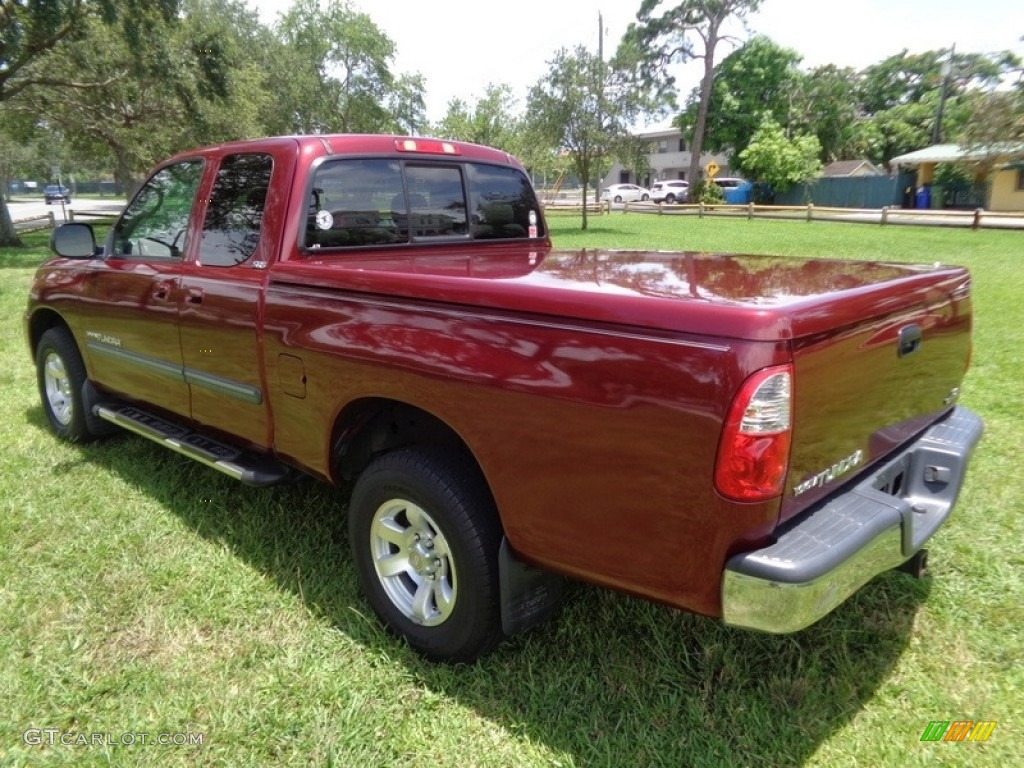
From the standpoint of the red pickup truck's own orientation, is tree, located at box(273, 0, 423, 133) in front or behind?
in front

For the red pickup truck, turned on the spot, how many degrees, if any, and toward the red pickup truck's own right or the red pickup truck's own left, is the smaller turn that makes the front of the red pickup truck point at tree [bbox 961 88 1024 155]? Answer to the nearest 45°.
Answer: approximately 90° to the red pickup truck's own right

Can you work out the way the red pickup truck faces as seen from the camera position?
facing away from the viewer and to the left of the viewer

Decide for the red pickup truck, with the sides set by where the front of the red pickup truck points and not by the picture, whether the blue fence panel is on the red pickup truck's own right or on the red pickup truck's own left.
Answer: on the red pickup truck's own right

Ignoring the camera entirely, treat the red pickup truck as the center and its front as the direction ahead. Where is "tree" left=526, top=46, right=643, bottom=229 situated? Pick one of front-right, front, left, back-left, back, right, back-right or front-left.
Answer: front-right

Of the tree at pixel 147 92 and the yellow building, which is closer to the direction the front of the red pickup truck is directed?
the tree

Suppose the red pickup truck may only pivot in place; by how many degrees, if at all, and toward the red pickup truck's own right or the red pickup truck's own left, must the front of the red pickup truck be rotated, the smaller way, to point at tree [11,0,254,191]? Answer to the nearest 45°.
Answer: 0° — it already faces it

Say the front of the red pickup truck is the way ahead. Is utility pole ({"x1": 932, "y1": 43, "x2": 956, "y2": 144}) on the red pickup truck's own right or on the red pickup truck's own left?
on the red pickup truck's own right

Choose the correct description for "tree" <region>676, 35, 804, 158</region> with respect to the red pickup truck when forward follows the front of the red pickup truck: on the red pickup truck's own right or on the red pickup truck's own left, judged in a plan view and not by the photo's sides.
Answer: on the red pickup truck's own right
